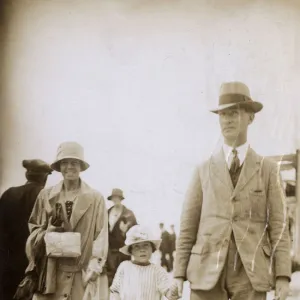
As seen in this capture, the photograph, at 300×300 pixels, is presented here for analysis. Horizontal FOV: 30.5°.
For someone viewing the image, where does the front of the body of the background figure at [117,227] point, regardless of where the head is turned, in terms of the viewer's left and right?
facing the viewer and to the left of the viewer

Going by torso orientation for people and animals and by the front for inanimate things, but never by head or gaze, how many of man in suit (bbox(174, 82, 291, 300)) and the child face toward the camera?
2

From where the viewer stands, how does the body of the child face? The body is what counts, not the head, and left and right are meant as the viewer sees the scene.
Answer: facing the viewer

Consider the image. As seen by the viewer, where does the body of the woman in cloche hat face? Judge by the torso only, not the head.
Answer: toward the camera

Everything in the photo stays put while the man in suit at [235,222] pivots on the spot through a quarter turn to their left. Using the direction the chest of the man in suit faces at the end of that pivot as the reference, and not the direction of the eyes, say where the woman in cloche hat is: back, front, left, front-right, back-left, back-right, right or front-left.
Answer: back
